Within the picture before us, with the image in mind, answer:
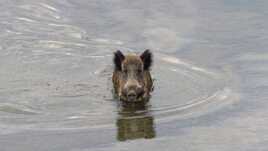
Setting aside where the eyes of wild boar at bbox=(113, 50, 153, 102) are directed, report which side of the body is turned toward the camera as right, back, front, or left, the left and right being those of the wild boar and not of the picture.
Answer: front
